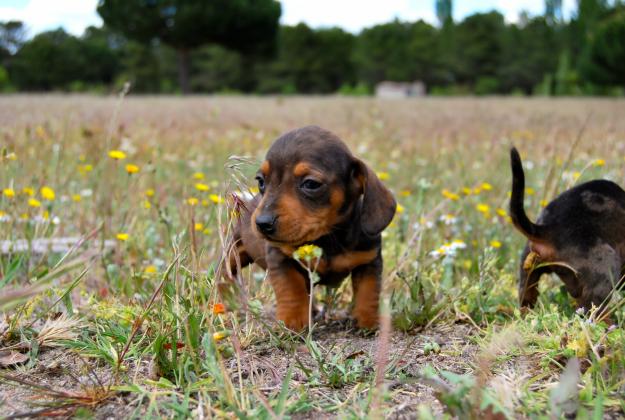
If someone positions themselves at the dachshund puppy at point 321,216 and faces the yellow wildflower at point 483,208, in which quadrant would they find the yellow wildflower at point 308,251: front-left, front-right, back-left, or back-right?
back-right

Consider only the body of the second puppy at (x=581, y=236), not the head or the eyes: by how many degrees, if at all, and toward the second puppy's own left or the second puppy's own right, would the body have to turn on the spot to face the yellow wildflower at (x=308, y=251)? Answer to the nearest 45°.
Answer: approximately 180°

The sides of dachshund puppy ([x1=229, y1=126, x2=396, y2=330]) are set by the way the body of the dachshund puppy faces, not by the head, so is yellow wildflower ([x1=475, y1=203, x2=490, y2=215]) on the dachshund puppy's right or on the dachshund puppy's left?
on the dachshund puppy's left

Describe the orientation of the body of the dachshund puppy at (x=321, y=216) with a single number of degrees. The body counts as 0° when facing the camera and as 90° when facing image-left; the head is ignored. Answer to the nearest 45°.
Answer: approximately 315°

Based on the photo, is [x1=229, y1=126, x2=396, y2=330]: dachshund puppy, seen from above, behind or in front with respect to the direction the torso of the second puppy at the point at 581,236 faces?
behind

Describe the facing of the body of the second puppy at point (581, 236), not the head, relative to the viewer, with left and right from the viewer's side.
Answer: facing away from the viewer and to the right of the viewer

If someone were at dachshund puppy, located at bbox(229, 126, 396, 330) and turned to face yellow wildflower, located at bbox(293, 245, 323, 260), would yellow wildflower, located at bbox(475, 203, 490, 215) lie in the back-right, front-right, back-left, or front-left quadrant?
back-left

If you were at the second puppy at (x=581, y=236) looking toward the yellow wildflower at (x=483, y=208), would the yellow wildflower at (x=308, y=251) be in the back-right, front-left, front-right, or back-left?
back-left
